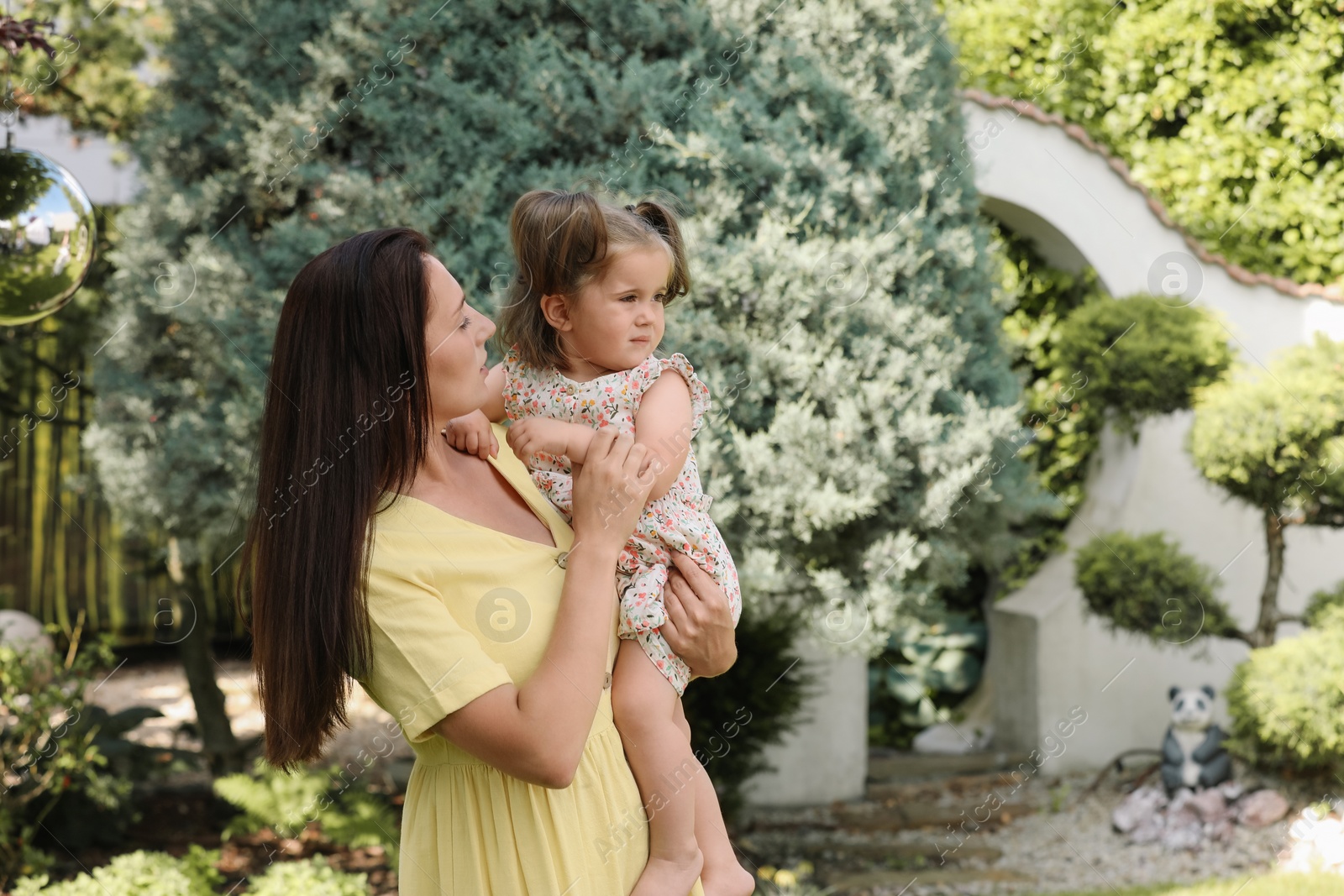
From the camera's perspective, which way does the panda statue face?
toward the camera

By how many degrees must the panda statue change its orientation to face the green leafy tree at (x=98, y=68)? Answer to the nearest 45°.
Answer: approximately 90° to its right

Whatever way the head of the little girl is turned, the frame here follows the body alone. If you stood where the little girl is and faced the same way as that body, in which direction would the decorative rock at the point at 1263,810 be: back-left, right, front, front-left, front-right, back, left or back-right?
back

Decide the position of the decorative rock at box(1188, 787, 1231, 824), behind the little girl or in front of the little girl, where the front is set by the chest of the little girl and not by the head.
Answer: behind

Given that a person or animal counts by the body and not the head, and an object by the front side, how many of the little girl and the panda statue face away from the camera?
0

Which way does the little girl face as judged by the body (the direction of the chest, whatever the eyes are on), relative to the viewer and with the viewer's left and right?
facing the viewer and to the left of the viewer

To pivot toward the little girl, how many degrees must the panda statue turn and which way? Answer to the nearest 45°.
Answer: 0° — it already faces them

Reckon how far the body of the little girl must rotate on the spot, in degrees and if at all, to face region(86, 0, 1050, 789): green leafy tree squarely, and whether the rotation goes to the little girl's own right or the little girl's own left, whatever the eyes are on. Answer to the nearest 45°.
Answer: approximately 135° to the little girl's own right

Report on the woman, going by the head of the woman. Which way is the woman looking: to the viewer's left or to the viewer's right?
to the viewer's right

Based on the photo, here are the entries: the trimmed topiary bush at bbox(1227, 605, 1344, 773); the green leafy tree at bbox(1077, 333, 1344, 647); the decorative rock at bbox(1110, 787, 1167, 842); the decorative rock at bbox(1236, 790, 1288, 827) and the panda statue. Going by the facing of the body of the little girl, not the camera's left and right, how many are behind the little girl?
5
